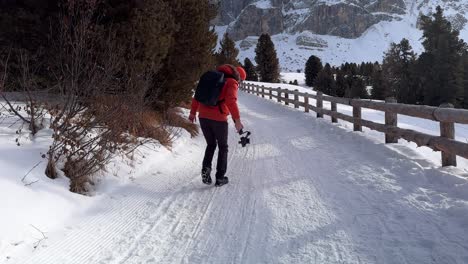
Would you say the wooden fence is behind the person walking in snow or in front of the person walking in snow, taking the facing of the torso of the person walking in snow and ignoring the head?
in front

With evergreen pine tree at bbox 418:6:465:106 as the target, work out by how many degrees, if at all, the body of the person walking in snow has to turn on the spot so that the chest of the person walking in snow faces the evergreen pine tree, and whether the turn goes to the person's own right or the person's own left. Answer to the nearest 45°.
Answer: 0° — they already face it

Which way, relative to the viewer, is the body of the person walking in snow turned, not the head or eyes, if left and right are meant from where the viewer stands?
facing away from the viewer and to the right of the viewer

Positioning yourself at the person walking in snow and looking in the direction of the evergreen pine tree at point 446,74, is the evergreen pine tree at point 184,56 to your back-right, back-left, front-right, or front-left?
front-left

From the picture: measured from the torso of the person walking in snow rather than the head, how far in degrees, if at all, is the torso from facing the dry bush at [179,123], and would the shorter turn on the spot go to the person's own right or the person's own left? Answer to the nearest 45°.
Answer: approximately 45° to the person's own left

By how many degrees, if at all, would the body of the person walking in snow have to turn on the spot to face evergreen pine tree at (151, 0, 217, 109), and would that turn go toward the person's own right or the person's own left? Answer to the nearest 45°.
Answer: approximately 45° to the person's own left

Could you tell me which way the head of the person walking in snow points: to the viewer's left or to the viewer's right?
to the viewer's right

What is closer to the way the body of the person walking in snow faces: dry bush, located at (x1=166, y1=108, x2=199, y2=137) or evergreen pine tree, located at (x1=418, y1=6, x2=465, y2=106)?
the evergreen pine tree
